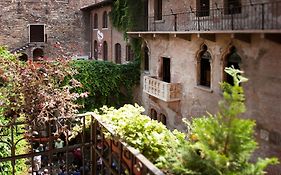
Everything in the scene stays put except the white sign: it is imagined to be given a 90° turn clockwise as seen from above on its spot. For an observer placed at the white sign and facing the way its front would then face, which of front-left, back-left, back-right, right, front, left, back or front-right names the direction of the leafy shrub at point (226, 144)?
back-left

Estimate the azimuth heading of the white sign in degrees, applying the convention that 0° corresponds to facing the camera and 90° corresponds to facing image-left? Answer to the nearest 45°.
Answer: approximately 45°
